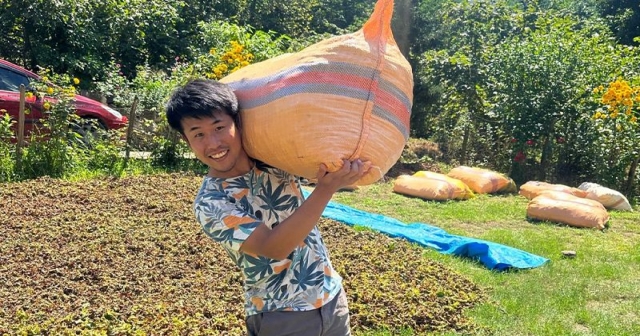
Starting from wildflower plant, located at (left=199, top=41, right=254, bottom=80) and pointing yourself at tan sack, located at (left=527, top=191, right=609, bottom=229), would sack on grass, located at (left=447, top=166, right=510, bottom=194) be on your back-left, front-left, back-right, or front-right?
front-left

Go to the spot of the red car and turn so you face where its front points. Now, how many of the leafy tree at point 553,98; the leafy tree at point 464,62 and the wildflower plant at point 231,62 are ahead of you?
3

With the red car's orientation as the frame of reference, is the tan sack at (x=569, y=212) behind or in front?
in front

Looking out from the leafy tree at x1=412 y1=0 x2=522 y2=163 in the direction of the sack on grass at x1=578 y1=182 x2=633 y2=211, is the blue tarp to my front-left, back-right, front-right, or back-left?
front-right

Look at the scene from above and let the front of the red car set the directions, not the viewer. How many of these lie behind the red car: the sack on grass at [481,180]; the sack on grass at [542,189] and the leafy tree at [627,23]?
0

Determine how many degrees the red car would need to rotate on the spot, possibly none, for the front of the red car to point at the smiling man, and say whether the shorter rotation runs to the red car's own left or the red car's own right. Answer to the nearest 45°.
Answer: approximately 90° to the red car's own right

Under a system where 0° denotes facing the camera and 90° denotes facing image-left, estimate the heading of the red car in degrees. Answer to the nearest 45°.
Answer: approximately 270°

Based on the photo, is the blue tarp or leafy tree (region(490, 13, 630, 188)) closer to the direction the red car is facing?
the leafy tree

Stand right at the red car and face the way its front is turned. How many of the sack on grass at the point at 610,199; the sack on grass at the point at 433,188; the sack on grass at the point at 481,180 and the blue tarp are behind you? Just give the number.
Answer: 0

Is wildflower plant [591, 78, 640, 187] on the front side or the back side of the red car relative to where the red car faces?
on the front side

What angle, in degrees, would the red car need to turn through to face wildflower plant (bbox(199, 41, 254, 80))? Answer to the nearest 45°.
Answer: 0° — it already faces it

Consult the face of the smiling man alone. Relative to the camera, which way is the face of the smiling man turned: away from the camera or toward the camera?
toward the camera

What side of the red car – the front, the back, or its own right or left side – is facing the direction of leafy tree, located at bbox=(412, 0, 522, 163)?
front

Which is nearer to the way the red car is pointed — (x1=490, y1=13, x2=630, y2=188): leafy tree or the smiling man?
the leafy tree
